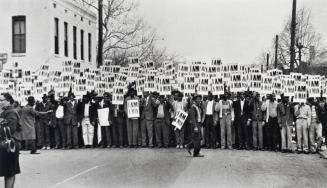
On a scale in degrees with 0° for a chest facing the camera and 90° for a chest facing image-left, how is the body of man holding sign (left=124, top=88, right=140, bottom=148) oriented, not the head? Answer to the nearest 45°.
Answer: approximately 0°

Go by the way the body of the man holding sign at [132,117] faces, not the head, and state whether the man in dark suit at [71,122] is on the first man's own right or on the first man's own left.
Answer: on the first man's own right

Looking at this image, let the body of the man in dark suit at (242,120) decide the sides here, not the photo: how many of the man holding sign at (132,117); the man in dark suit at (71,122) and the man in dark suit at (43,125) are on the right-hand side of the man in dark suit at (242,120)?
3

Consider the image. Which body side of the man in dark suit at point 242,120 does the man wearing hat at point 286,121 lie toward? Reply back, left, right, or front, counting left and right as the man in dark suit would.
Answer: left

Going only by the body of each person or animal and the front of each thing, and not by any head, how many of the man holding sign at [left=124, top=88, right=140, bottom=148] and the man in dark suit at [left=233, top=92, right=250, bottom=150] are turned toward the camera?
2

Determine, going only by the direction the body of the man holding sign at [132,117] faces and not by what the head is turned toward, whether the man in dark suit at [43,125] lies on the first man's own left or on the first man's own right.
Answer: on the first man's own right

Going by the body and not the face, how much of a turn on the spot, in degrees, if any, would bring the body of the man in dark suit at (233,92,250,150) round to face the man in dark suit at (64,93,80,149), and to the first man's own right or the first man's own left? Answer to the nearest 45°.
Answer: approximately 90° to the first man's own right

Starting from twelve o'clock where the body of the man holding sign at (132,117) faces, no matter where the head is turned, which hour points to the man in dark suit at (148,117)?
The man in dark suit is roughly at 9 o'clock from the man holding sign.

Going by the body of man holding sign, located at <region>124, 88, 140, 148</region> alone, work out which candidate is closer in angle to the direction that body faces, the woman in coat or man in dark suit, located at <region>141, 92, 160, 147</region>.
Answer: the woman in coat

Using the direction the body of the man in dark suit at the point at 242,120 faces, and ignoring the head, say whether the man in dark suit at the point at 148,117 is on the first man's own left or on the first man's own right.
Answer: on the first man's own right
